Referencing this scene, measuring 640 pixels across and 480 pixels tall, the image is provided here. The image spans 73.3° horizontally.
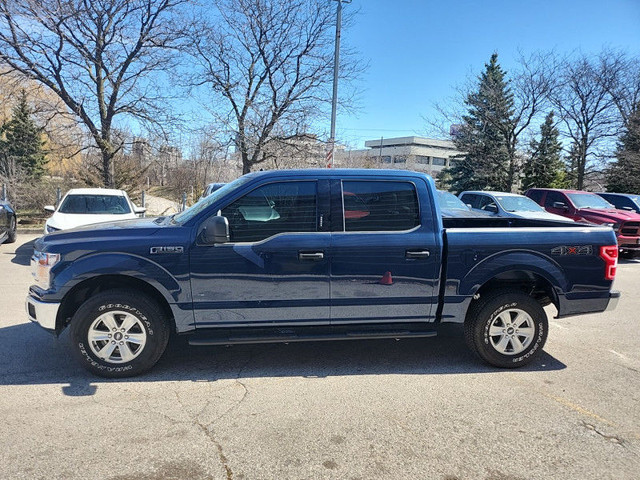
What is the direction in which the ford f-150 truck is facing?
to the viewer's left

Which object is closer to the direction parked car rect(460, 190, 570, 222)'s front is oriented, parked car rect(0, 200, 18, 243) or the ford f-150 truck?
the ford f-150 truck

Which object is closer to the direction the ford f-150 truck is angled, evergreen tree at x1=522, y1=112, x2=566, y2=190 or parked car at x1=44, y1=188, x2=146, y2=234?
the parked car

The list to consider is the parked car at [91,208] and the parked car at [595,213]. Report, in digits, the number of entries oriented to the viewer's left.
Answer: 0

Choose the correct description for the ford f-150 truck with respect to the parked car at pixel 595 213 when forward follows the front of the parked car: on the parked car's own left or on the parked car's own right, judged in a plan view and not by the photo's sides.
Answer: on the parked car's own right

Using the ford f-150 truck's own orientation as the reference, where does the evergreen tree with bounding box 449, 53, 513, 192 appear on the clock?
The evergreen tree is roughly at 4 o'clock from the ford f-150 truck.

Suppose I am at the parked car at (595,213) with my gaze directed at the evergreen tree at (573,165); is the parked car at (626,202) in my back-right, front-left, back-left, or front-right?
front-right

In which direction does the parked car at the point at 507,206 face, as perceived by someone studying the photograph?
facing the viewer and to the right of the viewer

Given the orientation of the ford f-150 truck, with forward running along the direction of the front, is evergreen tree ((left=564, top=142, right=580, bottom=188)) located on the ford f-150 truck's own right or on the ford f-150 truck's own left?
on the ford f-150 truck's own right

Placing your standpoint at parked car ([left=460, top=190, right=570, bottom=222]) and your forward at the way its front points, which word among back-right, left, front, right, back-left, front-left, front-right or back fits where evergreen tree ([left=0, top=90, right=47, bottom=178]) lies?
back-right

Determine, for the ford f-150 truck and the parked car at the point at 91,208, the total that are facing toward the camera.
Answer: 1

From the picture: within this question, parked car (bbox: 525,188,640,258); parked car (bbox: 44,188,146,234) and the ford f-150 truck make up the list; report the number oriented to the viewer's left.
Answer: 1

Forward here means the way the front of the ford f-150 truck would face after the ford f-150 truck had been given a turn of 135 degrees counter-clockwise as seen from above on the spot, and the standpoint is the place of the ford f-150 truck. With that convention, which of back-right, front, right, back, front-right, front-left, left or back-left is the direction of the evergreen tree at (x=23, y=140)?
back

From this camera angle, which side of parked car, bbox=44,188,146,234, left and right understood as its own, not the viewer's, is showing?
front
